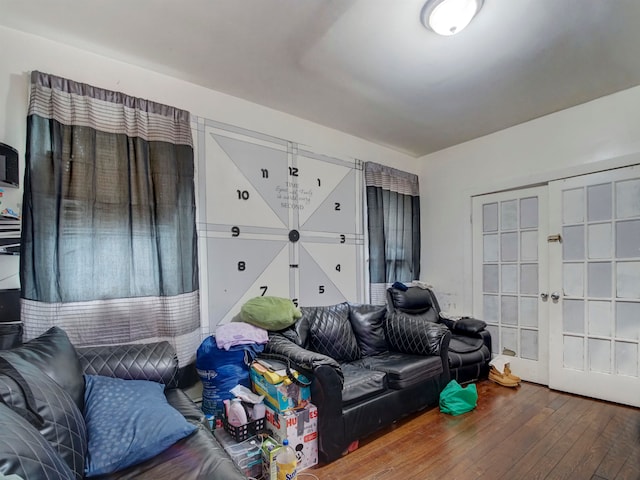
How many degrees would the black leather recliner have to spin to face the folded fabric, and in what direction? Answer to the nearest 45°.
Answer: approximately 90° to its right

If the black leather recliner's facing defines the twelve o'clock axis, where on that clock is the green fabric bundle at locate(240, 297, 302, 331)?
The green fabric bundle is roughly at 3 o'clock from the black leather recliner.

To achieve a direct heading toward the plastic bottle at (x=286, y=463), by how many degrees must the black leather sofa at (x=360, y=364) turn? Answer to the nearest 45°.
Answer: approximately 90° to its right

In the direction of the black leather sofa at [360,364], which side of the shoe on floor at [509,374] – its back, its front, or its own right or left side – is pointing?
right

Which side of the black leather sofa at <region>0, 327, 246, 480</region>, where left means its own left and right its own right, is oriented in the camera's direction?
right

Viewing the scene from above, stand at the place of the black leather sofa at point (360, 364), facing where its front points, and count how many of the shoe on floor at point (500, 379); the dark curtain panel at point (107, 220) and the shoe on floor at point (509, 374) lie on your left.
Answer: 2
